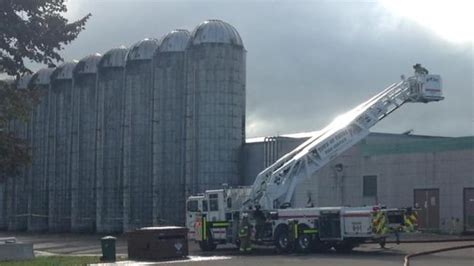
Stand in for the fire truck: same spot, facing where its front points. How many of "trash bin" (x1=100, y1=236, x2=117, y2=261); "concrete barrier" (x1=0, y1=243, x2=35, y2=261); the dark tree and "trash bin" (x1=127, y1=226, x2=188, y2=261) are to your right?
0

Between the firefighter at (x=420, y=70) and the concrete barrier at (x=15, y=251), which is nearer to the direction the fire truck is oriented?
the concrete barrier

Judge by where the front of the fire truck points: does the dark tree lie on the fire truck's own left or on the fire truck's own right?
on the fire truck's own left

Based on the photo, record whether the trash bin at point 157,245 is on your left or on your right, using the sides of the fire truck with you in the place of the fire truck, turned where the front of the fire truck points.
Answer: on your left

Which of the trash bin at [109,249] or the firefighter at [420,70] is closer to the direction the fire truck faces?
the trash bin

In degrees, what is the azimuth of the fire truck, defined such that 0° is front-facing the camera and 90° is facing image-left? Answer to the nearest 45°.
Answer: approximately 135°

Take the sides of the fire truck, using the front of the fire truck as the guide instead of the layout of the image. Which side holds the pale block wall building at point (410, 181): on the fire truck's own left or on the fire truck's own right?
on the fire truck's own right

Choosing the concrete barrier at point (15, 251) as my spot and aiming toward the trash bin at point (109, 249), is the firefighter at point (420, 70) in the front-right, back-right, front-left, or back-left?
front-left

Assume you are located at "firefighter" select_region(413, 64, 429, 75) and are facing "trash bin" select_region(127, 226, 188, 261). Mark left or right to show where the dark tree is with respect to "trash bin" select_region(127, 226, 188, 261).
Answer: left

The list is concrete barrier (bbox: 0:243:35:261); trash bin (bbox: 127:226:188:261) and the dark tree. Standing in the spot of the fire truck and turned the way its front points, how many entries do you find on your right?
0
